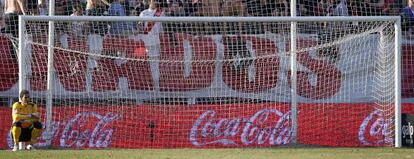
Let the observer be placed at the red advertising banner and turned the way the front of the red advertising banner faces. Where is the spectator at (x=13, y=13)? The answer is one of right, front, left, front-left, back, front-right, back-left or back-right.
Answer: right

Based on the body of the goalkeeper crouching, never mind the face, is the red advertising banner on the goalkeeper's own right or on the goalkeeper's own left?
on the goalkeeper's own left

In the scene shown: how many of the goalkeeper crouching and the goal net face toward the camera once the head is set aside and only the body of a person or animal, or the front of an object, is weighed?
2

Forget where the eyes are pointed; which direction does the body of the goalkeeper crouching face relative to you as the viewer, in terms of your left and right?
facing the viewer

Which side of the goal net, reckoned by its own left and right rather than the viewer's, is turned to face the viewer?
front

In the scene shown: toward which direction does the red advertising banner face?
toward the camera
